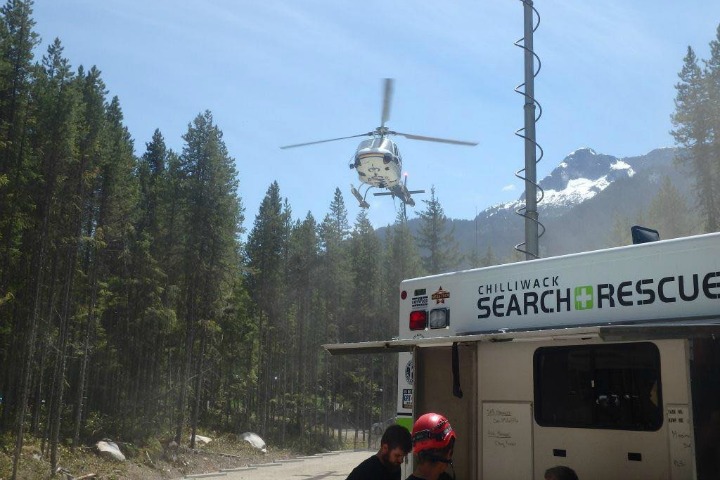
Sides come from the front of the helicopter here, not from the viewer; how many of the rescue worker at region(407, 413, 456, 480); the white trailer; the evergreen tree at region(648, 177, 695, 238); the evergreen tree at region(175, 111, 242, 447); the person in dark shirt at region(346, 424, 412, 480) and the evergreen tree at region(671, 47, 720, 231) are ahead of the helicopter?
3

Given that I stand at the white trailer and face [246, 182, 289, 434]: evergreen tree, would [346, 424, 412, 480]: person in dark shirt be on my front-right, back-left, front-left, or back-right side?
back-left

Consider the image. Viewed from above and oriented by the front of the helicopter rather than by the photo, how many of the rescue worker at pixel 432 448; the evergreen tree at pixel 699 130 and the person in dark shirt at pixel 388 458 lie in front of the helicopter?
2

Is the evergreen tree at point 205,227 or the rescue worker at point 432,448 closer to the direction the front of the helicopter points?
the rescue worker

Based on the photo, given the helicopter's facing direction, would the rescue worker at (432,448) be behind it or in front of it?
in front

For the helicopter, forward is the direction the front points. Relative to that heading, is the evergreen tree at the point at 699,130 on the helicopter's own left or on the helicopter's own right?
on the helicopter's own left

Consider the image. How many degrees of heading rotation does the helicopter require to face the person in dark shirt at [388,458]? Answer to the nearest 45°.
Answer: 0° — it already faces them

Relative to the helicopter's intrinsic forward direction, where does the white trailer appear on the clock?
The white trailer is roughly at 12 o'clock from the helicopter.

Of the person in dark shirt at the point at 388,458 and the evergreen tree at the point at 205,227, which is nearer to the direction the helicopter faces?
the person in dark shirt

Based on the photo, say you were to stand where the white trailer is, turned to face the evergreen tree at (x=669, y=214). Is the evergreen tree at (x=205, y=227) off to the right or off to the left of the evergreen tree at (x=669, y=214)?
left

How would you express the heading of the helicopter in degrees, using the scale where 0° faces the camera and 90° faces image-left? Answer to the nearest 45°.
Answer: approximately 0°
